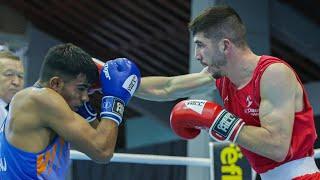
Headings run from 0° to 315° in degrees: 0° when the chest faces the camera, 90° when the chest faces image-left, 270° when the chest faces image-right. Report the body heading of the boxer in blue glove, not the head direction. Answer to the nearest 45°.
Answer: approximately 270°

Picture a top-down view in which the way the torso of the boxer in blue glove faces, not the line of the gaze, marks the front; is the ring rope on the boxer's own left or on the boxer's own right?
on the boxer's own left
